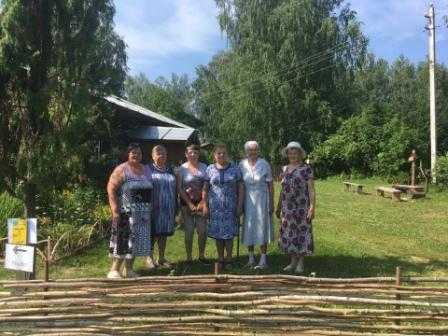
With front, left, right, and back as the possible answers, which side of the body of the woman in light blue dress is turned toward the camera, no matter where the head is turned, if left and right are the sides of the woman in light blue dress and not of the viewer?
front

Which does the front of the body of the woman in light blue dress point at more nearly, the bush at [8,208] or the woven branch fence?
the woven branch fence

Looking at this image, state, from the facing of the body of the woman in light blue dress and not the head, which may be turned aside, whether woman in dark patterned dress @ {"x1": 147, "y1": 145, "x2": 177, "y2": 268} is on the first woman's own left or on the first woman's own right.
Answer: on the first woman's own right

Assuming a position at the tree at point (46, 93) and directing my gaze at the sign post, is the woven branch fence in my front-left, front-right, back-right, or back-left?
front-left

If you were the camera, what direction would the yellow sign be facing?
facing the viewer

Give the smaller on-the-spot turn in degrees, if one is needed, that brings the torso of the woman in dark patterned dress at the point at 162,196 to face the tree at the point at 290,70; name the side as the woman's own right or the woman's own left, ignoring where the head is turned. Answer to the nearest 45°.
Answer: approximately 180°

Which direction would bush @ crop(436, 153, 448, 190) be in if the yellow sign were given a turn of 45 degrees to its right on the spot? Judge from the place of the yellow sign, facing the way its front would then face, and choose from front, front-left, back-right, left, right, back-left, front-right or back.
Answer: back

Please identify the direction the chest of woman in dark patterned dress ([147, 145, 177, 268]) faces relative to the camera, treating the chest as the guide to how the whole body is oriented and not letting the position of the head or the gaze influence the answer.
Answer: toward the camera

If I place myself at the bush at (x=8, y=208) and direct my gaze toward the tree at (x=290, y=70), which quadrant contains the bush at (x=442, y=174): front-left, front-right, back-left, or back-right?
front-right
